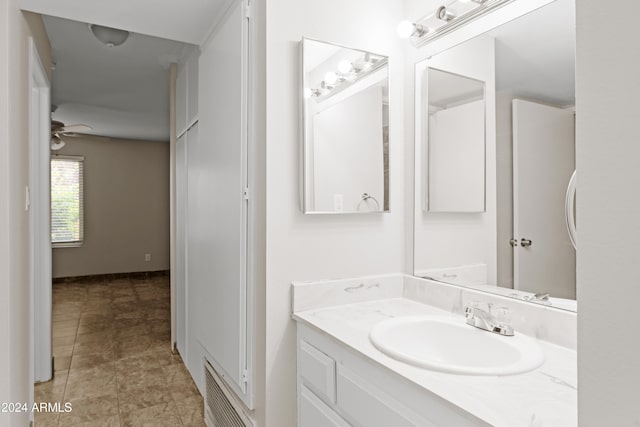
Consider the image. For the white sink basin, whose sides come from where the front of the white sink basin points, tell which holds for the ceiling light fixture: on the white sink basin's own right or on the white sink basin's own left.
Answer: on the white sink basin's own right

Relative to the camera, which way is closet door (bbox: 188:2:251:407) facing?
to the viewer's left

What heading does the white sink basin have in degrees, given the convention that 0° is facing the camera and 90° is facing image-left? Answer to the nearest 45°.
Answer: approximately 45°

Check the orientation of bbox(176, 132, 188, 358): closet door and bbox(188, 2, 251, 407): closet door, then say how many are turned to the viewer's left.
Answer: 2

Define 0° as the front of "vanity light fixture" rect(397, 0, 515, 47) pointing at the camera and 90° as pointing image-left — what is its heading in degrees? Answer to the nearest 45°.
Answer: approximately 45°

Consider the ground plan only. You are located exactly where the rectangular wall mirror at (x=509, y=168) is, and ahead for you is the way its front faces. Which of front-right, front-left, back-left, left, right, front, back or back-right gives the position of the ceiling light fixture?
front-right

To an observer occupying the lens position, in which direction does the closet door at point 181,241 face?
facing to the left of the viewer

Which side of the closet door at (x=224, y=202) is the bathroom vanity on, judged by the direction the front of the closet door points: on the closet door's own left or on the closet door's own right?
on the closet door's own left

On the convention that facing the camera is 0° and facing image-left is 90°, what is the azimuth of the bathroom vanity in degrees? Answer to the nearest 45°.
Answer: approximately 45°
